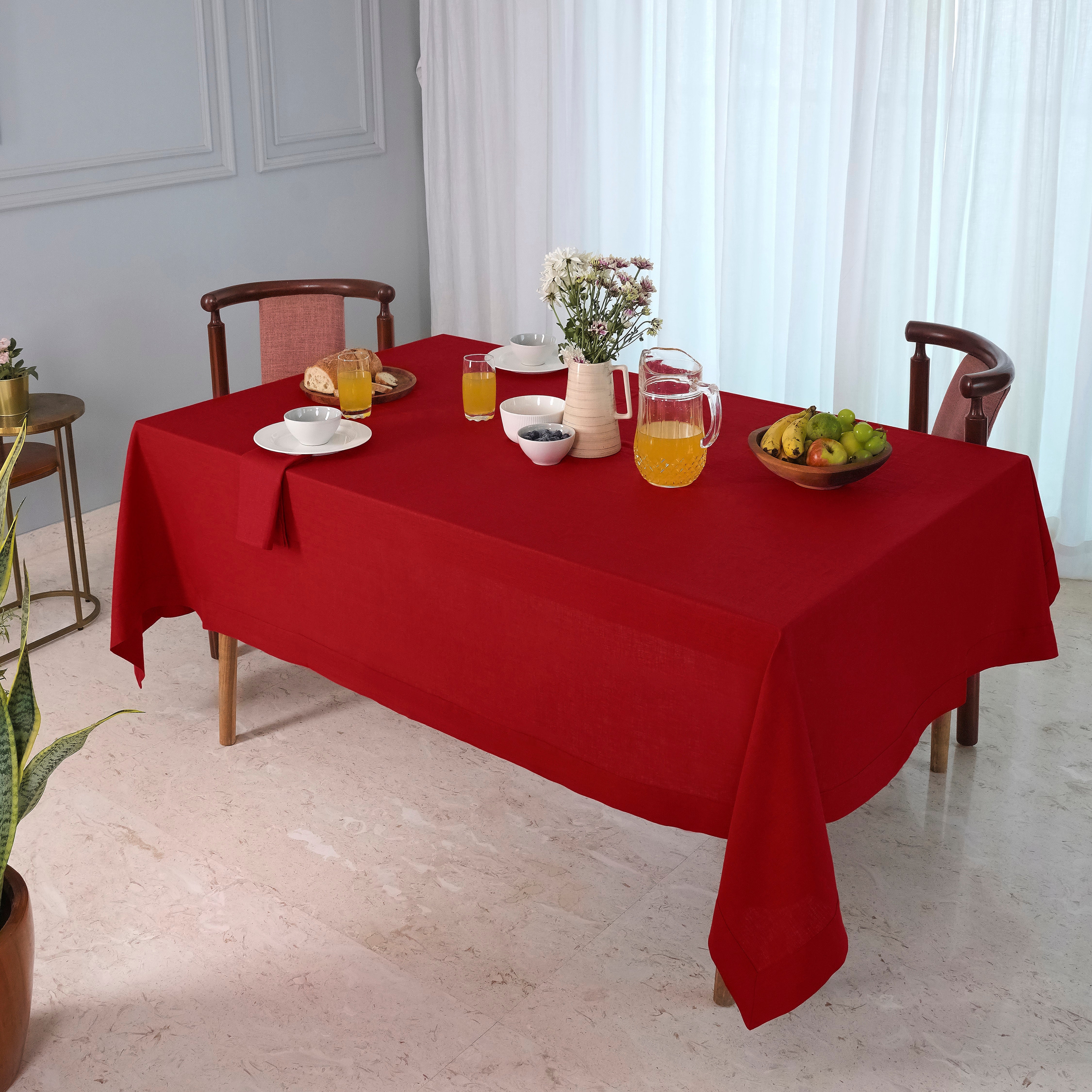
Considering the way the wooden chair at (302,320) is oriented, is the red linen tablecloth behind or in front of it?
in front

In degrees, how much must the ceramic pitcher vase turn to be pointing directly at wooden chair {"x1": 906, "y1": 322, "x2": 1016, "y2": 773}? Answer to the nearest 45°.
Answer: approximately 135° to its right

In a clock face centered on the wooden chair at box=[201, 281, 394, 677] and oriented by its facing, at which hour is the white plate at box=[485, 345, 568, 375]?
The white plate is roughly at 11 o'clock from the wooden chair.

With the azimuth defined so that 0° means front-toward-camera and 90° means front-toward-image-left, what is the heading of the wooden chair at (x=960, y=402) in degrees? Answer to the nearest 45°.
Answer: approximately 45°

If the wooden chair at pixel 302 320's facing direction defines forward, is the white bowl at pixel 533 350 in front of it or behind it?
in front

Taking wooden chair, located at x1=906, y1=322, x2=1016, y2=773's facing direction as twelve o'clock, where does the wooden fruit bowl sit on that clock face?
The wooden fruit bowl is roughly at 11 o'clock from the wooden chair.

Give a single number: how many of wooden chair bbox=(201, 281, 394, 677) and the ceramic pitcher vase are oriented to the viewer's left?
1

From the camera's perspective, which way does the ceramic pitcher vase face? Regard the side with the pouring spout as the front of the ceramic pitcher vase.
to the viewer's left

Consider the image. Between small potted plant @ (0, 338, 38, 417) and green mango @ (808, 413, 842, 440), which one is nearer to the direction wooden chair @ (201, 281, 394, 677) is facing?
the green mango

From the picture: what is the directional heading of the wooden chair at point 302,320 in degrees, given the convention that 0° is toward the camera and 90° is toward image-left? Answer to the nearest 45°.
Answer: approximately 0°

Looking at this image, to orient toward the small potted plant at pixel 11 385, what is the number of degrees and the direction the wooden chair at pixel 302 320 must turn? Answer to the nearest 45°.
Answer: approximately 90° to its right
